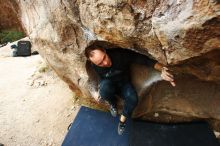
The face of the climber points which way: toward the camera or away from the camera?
toward the camera

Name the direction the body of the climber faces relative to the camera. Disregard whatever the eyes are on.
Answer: toward the camera
